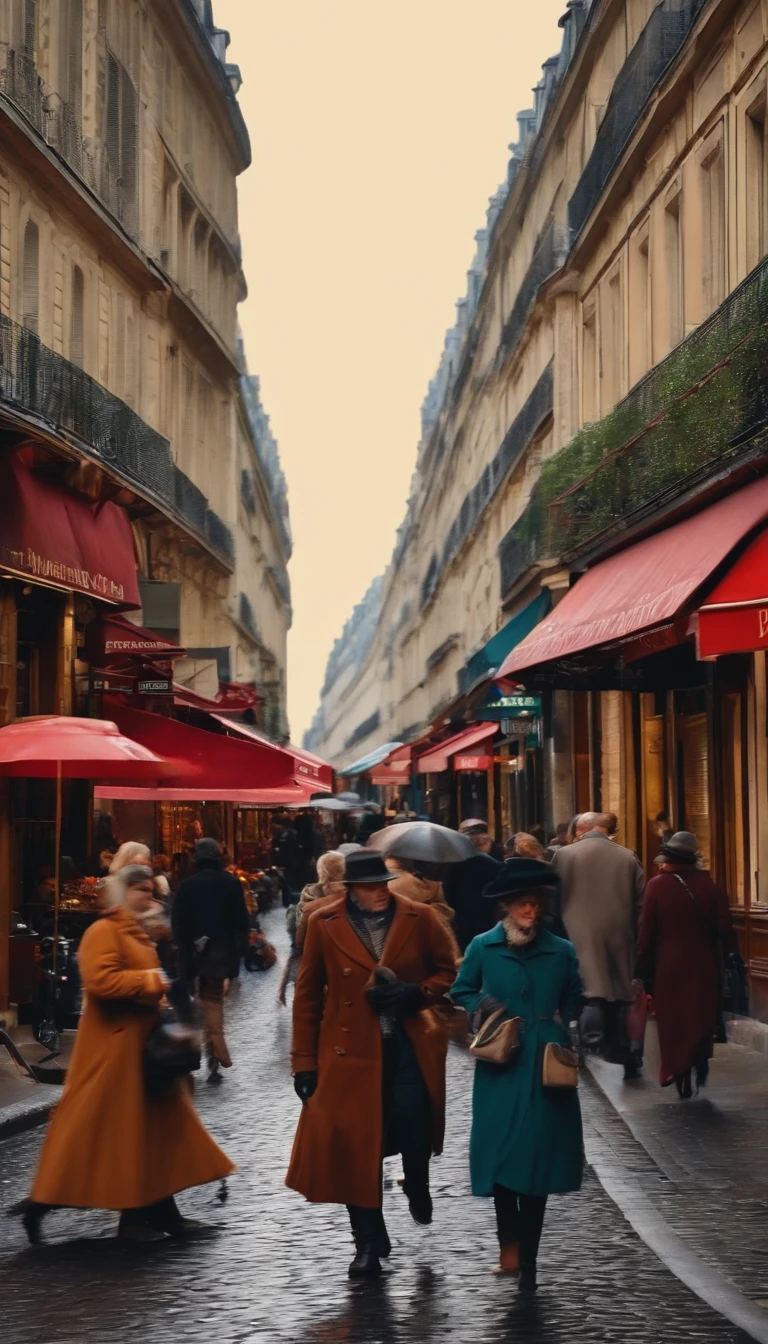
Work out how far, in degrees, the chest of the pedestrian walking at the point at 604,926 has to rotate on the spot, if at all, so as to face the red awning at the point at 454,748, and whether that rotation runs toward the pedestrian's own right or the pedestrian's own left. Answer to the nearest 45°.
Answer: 0° — they already face it

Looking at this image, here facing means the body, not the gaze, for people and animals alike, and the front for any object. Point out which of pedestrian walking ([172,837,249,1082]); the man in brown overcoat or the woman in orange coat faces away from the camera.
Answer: the pedestrian walking

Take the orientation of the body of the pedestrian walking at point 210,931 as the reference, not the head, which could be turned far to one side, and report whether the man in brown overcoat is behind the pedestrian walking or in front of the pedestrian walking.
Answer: behind

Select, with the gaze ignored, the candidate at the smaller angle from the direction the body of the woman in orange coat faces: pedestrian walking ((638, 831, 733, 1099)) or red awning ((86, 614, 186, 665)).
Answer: the pedestrian walking

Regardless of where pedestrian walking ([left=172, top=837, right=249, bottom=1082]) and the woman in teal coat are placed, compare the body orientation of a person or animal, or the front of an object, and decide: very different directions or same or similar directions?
very different directions

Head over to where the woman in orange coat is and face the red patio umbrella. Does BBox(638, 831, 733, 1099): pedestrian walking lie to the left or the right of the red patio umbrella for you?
right

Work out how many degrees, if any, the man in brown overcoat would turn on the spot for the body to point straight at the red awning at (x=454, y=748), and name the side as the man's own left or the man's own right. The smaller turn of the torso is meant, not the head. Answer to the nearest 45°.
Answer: approximately 180°

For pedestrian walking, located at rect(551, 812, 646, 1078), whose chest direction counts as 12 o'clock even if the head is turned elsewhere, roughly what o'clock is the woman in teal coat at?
The woman in teal coat is roughly at 6 o'clock from the pedestrian walking.

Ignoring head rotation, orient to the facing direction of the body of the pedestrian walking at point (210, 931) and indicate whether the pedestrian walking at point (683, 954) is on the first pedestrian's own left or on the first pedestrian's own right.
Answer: on the first pedestrian's own right
